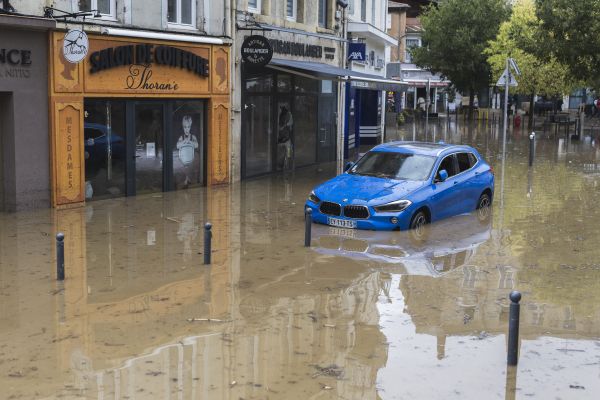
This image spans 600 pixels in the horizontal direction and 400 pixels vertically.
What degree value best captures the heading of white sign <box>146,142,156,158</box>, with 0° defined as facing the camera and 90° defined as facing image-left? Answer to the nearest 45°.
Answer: approximately 0°

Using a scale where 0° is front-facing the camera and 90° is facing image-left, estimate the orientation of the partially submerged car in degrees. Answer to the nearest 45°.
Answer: approximately 45°

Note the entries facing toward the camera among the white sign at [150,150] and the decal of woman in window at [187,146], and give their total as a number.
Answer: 2

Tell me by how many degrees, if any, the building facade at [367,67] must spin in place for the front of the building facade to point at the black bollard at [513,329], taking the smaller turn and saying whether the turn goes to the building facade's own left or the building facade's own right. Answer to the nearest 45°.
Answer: approximately 45° to the building facade's own right

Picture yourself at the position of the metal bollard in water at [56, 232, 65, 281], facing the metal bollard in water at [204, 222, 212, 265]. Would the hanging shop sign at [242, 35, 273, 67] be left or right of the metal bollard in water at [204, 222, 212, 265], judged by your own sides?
left

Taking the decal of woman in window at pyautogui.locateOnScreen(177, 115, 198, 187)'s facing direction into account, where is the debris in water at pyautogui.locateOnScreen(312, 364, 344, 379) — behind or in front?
in front

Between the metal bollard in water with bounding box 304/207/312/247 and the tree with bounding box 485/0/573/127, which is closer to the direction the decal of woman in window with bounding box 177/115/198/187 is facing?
the metal bollard in water

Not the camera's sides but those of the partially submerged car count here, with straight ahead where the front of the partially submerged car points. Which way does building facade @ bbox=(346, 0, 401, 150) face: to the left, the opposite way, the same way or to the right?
to the left

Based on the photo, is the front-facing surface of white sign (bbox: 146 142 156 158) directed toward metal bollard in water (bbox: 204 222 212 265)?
yes

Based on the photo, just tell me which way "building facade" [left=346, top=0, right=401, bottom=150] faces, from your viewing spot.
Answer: facing the viewer and to the right of the viewer

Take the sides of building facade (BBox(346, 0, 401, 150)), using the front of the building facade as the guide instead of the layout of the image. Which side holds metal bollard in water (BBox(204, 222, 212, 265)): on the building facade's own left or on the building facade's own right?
on the building facade's own right
